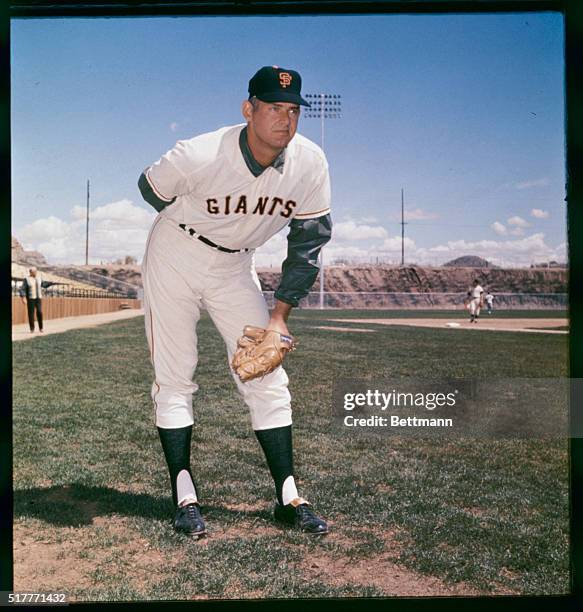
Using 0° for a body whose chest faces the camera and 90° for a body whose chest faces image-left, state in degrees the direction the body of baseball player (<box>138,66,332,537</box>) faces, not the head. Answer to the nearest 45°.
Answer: approximately 315°

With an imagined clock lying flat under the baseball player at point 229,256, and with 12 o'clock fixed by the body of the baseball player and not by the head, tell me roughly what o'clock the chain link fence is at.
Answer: The chain link fence is roughly at 8 o'clock from the baseball player.
